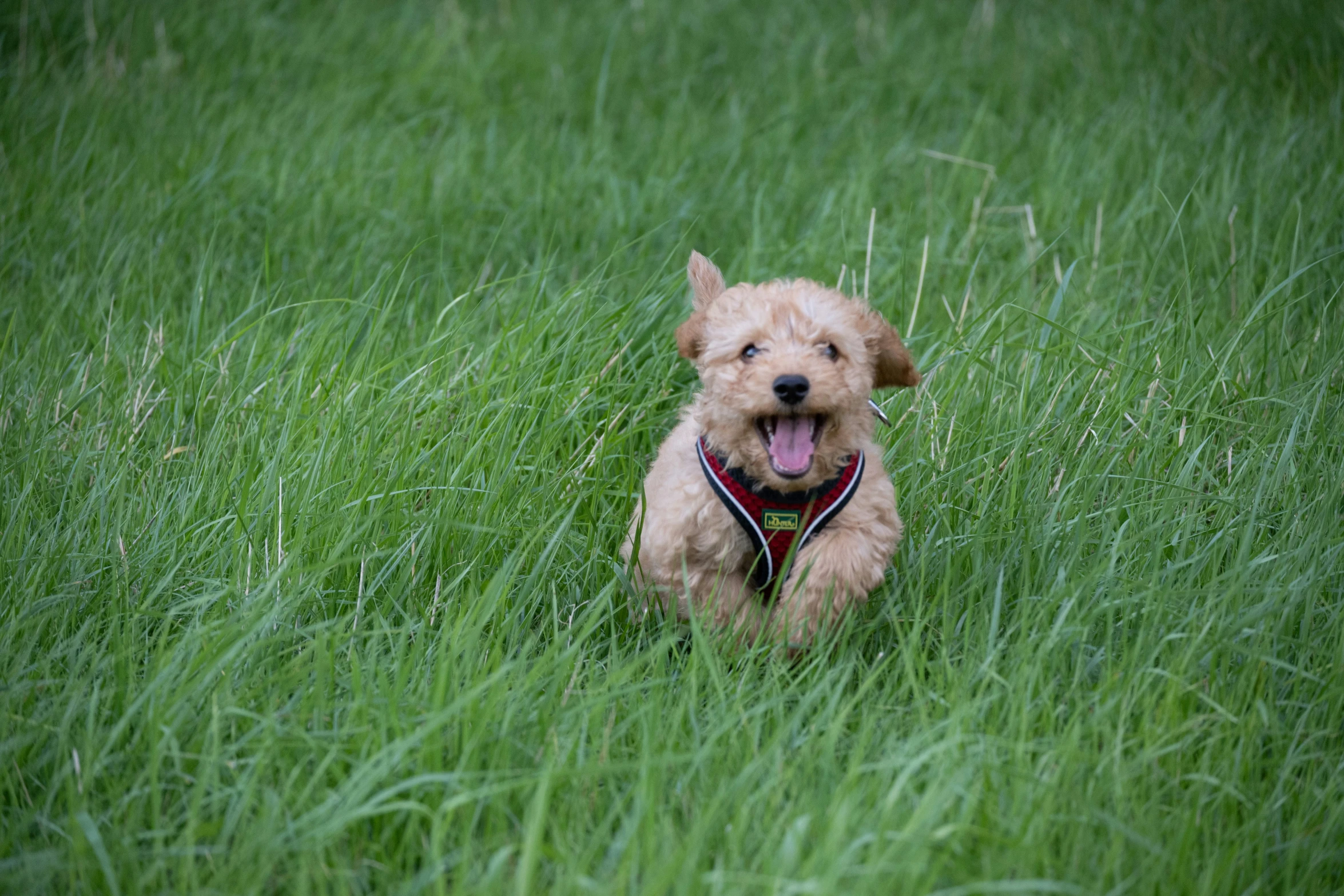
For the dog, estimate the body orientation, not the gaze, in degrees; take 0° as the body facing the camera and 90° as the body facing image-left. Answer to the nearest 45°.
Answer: approximately 0°
